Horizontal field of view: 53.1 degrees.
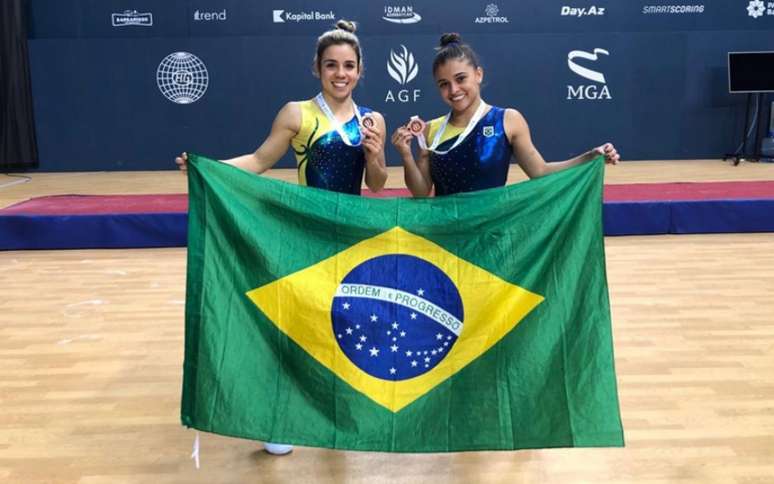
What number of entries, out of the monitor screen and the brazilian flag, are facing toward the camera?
2

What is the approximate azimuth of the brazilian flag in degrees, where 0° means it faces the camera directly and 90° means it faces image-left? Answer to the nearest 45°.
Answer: approximately 0°

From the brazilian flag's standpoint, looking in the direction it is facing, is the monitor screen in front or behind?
behind

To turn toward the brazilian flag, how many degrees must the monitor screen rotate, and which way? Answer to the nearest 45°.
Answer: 0° — it already faces it

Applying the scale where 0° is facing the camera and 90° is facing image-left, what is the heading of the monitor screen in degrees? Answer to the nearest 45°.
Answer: approximately 0°
